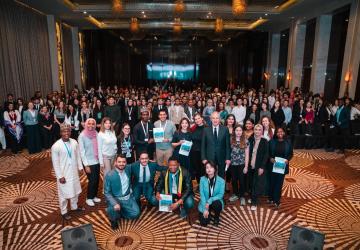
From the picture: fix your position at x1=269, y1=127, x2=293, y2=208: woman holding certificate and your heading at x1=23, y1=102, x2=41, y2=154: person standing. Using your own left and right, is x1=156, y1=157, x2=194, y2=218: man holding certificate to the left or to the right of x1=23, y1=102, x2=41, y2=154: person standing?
left

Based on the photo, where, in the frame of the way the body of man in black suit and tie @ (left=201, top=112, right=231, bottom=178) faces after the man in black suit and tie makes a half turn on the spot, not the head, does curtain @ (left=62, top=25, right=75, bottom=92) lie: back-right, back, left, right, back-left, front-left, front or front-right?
front-left

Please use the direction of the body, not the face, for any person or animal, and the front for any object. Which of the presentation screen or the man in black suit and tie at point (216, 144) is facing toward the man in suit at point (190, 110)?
the presentation screen

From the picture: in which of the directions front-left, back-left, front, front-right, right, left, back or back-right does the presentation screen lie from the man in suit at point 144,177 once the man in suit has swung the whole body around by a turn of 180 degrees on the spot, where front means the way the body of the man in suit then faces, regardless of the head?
front

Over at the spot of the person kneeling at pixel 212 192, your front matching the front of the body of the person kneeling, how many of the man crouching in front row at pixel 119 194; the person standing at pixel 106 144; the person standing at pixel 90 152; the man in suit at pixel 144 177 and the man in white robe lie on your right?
5

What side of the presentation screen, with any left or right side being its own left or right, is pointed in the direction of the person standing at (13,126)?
front

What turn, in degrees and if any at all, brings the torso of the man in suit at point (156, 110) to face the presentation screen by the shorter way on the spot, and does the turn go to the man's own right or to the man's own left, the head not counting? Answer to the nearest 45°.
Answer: approximately 180°

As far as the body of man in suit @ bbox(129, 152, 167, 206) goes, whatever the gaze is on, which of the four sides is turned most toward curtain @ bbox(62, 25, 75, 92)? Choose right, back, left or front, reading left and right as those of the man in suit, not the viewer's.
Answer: back

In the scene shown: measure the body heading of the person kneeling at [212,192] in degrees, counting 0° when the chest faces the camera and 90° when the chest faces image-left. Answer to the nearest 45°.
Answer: approximately 0°

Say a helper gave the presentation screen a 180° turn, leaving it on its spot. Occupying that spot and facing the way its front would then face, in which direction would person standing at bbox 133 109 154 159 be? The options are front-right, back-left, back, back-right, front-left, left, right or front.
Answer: back

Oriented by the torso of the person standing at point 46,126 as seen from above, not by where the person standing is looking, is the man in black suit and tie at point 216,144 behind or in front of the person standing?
in front

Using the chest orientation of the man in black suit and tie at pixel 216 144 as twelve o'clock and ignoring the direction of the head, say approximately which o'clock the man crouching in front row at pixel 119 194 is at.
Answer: The man crouching in front row is roughly at 2 o'clock from the man in black suit and tie.

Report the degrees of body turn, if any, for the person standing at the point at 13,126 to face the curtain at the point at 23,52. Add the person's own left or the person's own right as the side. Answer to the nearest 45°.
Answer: approximately 180°
